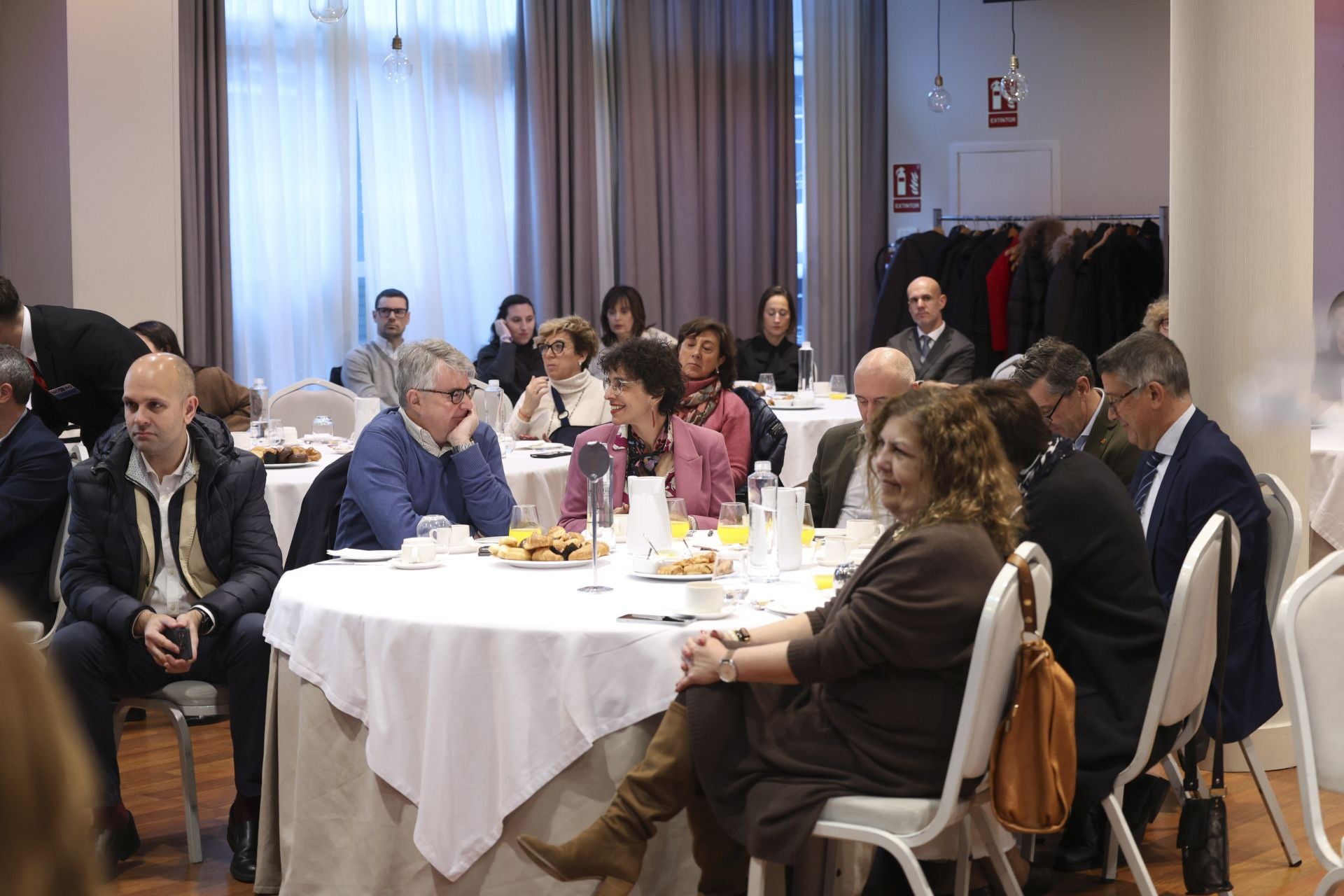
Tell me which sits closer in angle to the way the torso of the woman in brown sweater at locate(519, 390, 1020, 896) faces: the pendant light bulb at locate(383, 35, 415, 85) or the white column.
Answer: the pendant light bulb

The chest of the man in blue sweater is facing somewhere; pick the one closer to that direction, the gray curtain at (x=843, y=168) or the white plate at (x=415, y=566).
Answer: the white plate

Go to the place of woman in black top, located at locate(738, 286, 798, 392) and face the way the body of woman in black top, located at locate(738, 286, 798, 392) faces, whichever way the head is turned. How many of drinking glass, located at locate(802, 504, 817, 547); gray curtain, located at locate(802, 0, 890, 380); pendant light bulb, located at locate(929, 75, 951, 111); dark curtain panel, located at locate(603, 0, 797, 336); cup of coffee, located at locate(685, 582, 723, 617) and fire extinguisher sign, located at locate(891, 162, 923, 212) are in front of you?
2

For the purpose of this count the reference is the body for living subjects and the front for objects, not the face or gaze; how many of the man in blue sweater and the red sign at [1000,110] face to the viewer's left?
0

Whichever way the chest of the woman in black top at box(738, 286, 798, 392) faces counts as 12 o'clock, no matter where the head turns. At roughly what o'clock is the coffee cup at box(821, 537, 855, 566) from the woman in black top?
The coffee cup is roughly at 12 o'clock from the woman in black top.

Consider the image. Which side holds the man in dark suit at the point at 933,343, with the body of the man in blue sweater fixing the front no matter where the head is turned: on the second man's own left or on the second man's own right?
on the second man's own left

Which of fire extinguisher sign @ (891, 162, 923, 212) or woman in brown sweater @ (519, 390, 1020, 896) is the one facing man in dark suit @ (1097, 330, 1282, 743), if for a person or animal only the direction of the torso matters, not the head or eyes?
the fire extinguisher sign

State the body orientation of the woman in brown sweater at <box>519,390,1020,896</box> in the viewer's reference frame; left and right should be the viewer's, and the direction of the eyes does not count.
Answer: facing to the left of the viewer

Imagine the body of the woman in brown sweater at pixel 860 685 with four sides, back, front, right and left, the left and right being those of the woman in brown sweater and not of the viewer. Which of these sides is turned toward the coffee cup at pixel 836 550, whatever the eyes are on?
right

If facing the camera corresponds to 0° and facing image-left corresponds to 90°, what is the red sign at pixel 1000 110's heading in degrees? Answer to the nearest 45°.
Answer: approximately 0°

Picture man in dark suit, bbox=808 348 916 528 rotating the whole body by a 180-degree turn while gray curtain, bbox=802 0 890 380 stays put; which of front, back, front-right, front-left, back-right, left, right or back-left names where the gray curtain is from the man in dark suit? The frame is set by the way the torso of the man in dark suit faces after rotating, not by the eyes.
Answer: front-left

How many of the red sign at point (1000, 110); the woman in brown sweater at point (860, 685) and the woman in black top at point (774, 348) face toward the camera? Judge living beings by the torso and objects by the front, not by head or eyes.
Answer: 2
